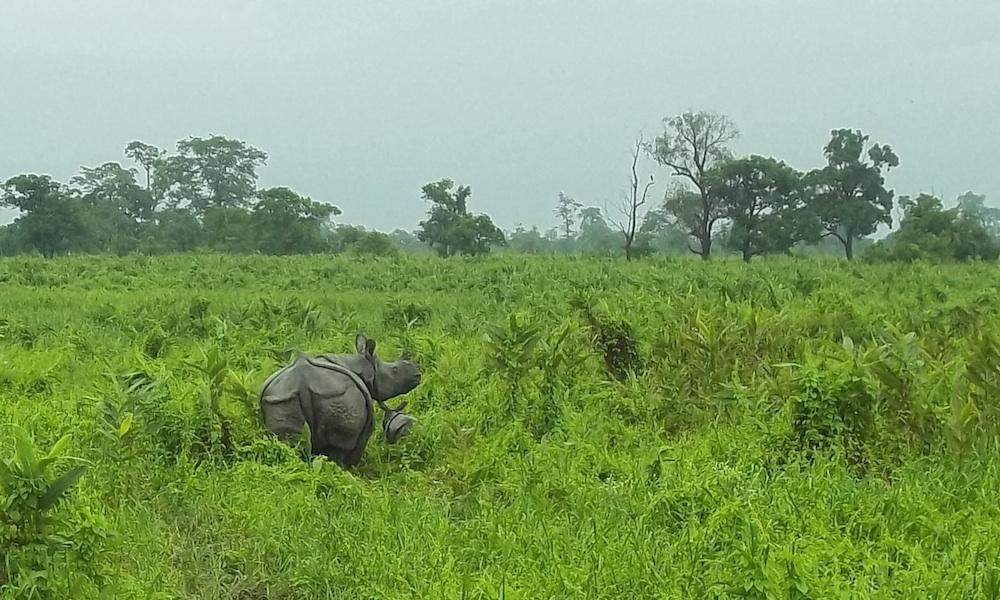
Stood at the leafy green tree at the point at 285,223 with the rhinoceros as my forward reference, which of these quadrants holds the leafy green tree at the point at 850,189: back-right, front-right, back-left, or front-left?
front-left

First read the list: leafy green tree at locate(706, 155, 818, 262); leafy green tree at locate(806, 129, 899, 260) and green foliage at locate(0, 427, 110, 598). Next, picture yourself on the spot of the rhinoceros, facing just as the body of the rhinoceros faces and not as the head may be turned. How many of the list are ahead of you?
2

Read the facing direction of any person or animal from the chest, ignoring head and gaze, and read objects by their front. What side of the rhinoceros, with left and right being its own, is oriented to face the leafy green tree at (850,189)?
front

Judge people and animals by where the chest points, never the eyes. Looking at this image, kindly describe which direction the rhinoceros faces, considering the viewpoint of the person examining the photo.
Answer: facing away from the viewer and to the right of the viewer

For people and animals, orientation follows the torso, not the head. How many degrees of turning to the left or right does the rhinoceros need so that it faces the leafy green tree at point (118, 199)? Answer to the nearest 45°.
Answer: approximately 45° to its left

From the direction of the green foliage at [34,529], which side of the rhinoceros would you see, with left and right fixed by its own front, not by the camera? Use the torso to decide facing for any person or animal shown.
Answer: back

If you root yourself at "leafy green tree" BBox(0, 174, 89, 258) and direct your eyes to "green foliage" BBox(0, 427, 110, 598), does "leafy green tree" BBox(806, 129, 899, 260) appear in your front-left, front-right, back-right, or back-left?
front-left

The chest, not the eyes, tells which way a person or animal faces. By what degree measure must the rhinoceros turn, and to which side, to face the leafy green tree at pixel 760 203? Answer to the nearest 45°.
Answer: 0° — it already faces it

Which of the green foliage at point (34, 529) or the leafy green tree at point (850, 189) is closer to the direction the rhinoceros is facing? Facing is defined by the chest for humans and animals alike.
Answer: the leafy green tree

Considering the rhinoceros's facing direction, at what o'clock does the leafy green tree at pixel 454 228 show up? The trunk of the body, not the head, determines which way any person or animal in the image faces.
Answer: The leafy green tree is roughly at 11 o'clock from the rhinoceros.

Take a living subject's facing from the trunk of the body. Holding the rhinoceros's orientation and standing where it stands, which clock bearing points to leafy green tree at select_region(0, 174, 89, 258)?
The leafy green tree is roughly at 10 o'clock from the rhinoceros.
